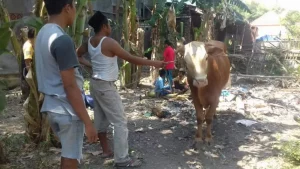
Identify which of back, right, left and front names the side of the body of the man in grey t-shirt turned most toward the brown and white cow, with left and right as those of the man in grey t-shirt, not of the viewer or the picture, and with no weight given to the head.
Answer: front

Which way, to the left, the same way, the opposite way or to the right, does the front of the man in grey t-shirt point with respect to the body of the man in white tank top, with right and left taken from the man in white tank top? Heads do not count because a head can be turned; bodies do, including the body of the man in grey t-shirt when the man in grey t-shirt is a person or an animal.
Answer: the same way

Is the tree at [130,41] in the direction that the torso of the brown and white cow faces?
no

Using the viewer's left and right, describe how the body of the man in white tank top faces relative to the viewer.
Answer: facing away from the viewer and to the right of the viewer

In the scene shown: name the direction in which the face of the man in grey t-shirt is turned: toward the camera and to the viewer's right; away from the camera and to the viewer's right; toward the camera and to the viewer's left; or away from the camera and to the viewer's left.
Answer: away from the camera and to the viewer's right

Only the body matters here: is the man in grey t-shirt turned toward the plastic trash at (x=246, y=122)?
yes

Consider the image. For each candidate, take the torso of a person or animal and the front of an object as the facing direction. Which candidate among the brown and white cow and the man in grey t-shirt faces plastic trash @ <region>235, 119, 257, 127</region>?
the man in grey t-shirt

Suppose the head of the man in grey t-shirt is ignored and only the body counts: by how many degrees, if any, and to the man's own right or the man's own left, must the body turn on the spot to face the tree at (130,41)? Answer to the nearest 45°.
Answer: approximately 45° to the man's own left

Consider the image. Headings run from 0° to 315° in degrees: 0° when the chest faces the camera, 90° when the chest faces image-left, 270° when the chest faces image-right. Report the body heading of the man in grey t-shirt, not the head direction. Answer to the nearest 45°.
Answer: approximately 225°

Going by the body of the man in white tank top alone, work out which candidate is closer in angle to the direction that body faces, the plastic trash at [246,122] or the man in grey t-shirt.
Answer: the plastic trash

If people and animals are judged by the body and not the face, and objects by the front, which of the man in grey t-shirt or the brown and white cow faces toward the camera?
the brown and white cow

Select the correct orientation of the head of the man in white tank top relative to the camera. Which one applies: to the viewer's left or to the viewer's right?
to the viewer's right

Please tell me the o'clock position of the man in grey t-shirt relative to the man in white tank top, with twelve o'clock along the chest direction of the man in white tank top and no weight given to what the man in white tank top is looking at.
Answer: The man in grey t-shirt is roughly at 5 o'clock from the man in white tank top.

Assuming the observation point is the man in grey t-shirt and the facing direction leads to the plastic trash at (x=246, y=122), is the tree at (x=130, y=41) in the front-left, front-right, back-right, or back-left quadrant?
front-left

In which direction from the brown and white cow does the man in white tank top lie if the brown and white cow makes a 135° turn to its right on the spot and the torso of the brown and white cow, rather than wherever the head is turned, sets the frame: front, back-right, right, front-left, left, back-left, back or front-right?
left

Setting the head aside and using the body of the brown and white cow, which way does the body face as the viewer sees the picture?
toward the camera

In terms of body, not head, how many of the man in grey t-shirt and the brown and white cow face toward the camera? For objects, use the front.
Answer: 1
